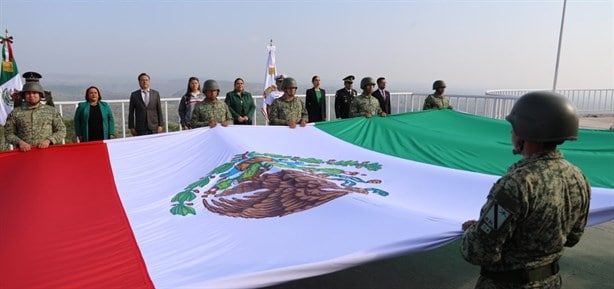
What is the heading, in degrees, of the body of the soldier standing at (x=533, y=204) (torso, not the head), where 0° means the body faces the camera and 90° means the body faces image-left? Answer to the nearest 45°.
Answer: approximately 135°

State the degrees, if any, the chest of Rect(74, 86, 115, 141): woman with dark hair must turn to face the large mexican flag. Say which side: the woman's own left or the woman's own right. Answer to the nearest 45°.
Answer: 0° — they already face it

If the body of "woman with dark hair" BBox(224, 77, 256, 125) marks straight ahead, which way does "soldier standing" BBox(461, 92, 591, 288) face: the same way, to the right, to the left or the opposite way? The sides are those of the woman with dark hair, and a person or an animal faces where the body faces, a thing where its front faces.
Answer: the opposite way

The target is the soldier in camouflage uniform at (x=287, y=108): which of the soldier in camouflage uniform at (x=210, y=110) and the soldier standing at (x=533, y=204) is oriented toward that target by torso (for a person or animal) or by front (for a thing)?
the soldier standing

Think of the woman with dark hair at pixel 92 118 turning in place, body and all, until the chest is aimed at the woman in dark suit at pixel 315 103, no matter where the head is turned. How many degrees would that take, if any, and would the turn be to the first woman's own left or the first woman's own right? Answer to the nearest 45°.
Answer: approximately 90° to the first woman's own left

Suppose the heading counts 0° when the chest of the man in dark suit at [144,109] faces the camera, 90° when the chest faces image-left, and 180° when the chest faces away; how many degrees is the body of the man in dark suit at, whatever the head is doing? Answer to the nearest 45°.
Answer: approximately 0°

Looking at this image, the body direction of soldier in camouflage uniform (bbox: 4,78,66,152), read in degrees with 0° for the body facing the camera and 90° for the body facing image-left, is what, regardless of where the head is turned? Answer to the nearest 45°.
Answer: approximately 0°

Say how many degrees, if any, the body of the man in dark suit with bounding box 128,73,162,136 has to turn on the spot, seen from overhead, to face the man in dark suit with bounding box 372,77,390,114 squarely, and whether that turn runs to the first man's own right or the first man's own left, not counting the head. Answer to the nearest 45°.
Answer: approximately 90° to the first man's own left
